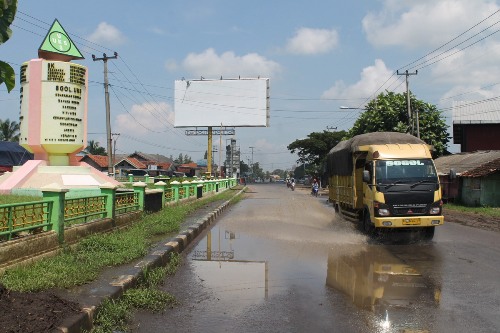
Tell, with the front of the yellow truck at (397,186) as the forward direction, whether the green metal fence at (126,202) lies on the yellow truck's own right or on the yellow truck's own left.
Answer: on the yellow truck's own right

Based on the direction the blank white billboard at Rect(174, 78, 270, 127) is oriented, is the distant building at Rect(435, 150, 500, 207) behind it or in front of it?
in front

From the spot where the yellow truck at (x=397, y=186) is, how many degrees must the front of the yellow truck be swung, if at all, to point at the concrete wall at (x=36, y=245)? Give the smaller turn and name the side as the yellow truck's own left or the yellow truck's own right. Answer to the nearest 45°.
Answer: approximately 90° to the yellow truck's own right

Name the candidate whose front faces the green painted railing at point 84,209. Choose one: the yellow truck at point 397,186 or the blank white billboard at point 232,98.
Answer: the blank white billboard

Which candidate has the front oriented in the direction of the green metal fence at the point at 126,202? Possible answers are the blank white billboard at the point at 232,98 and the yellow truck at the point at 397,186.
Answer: the blank white billboard

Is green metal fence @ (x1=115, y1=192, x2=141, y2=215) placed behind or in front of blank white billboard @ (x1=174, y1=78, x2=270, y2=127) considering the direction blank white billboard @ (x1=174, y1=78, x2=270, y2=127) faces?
in front

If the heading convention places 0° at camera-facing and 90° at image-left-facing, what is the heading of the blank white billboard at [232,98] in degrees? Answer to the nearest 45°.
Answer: approximately 0°

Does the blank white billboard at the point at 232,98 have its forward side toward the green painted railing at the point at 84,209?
yes

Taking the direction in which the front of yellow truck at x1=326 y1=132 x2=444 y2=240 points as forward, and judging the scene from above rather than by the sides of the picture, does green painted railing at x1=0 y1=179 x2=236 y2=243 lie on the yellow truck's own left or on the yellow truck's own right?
on the yellow truck's own right

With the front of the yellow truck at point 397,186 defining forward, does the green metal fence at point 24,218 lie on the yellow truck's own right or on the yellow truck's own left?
on the yellow truck's own right

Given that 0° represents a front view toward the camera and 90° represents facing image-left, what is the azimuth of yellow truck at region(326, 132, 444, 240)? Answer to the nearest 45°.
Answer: approximately 315°

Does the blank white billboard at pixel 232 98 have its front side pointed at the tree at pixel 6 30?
yes

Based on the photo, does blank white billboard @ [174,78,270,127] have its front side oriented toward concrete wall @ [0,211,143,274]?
yes

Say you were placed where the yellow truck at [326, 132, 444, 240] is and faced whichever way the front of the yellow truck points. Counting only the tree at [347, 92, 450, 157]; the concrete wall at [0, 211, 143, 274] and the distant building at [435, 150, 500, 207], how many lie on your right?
1
